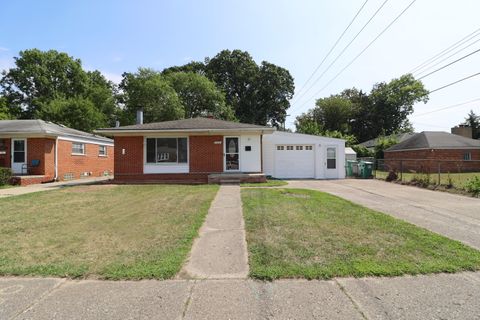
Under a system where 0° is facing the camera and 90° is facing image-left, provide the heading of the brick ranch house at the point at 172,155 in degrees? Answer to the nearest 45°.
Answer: approximately 0°

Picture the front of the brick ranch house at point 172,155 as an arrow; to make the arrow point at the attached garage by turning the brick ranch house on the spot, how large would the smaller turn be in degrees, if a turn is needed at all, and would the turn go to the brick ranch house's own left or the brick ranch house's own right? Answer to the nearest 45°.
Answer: approximately 90° to the brick ranch house's own left

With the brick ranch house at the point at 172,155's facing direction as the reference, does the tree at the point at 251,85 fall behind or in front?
behind

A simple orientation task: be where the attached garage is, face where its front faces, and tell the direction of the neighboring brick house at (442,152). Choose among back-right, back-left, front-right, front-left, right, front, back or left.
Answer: back-left

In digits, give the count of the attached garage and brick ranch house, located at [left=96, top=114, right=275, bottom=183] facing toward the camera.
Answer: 2

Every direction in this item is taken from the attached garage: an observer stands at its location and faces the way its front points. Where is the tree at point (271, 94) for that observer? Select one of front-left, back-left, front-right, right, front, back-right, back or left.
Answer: back

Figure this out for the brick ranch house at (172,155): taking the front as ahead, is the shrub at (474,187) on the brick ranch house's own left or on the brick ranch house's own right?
on the brick ranch house's own left

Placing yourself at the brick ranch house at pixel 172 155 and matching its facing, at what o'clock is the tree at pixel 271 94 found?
The tree is roughly at 7 o'clock from the brick ranch house.

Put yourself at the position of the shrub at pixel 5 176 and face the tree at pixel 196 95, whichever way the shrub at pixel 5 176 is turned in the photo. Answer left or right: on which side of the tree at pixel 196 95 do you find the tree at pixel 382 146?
right

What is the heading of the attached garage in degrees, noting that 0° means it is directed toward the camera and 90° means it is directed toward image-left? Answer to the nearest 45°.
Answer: approximately 0°

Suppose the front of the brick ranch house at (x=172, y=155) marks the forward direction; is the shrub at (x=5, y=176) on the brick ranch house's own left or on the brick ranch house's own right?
on the brick ranch house's own right
